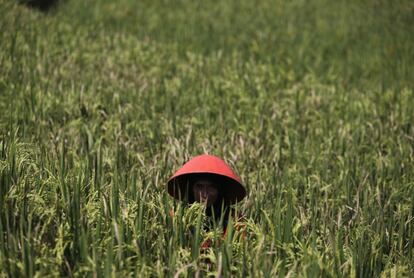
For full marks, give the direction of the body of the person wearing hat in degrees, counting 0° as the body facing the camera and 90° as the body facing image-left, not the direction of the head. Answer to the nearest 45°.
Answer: approximately 0°
